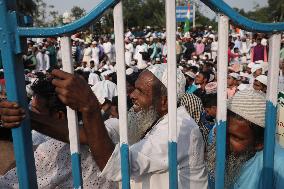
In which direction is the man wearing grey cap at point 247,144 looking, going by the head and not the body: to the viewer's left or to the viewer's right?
to the viewer's left

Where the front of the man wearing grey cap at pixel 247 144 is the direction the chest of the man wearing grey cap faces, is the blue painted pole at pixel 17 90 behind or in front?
in front

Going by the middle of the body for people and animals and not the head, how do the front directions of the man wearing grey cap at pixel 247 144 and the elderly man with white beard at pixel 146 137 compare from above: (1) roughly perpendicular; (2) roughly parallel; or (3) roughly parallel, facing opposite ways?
roughly parallel

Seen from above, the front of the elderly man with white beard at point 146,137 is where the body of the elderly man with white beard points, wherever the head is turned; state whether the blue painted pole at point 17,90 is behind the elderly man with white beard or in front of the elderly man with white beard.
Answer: in front

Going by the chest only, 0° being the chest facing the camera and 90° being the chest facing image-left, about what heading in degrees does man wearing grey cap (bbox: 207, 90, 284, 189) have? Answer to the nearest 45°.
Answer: approximately 45°

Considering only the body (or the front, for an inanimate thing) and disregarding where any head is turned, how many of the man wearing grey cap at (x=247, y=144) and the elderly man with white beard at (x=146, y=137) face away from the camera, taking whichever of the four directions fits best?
0

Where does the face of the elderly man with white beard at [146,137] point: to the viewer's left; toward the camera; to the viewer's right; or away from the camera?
to the viewer's left
